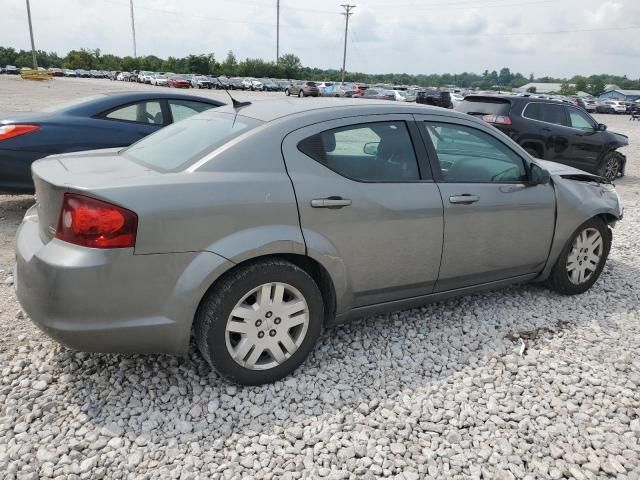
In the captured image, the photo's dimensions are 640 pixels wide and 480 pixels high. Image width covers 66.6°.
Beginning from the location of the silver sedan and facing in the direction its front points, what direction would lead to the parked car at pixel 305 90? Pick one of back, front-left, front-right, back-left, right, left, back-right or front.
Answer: front-left

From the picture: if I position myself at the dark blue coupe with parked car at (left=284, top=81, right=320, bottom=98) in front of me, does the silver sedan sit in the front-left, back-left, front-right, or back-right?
back-right

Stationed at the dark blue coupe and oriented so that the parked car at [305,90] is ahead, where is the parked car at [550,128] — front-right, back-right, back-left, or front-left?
front-right

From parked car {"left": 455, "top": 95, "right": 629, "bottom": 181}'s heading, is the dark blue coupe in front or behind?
behind

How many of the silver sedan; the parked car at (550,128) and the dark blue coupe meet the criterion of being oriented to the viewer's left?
0

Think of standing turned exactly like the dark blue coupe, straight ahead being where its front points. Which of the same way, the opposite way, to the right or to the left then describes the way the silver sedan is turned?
the same way

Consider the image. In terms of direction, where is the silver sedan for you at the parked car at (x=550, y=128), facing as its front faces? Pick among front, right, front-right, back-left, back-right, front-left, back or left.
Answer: back-right

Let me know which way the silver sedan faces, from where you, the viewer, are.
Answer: facing away from the viewer and to the right of the viewer

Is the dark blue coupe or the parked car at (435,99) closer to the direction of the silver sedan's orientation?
the parked car

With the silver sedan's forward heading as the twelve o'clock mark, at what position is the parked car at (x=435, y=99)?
The parked car is roughly at 11 o'clock from the silver sedan.

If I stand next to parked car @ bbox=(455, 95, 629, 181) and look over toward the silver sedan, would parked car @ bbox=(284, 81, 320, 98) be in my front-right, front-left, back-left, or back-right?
back-right

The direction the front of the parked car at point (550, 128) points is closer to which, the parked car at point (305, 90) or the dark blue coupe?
the parked car

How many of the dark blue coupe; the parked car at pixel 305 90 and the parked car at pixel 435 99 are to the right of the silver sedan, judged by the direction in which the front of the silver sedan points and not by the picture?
0

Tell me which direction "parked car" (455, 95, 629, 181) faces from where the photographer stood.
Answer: facing away from the viewer and to the right of the viewer

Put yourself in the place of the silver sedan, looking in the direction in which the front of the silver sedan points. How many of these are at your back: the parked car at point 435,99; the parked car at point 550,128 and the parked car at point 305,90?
0

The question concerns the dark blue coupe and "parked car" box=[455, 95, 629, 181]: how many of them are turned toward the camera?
0

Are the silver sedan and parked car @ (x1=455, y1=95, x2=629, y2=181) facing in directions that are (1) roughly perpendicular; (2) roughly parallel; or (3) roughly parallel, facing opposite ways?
roughly parallel

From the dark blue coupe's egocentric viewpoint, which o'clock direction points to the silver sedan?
The silver sedan is roughly at 4 o'clock from the dark blue coupe.

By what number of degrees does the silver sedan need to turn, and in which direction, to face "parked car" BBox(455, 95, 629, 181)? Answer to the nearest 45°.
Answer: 0° — it already faces it

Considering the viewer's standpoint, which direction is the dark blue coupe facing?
facing away from the viewer and to the right of the viewer
